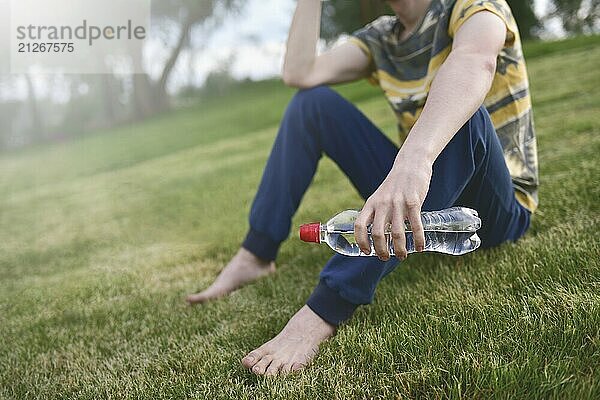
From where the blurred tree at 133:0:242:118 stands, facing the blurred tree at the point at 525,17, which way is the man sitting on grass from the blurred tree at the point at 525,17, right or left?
right

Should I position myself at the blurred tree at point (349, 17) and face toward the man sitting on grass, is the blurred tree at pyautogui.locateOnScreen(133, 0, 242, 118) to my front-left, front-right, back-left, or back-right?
back-right

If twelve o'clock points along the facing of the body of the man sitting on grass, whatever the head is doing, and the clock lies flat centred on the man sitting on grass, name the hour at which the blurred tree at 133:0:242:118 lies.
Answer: The blurred tree is roughly at 4 o'clock from the man sitting on grass.

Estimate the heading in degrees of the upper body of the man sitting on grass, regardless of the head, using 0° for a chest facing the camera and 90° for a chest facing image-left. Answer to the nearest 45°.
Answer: approximately 45°

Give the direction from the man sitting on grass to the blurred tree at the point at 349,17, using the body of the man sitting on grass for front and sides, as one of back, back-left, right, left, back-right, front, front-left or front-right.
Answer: back-right

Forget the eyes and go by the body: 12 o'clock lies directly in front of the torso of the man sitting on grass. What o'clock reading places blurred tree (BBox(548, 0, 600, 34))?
The blurred tree is roughly at 5 o'clock from the man sitting on grass.

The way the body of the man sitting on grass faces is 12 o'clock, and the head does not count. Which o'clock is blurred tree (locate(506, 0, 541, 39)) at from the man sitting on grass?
The blurred tree is roughly at 5 o'clock from the man sitting on grass.
